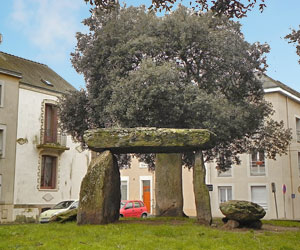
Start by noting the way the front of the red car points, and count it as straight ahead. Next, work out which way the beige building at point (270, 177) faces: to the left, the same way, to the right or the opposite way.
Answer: to the left

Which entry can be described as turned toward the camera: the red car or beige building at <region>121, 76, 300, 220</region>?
the beige building

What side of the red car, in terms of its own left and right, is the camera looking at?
left

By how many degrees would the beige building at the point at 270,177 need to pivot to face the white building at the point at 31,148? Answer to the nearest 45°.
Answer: approximately 45° to its right

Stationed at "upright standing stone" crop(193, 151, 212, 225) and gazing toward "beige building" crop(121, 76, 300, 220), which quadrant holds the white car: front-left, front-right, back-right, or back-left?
front-left

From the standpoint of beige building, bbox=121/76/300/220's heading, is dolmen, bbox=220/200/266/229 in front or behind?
in front

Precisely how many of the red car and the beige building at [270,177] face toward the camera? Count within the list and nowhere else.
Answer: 1

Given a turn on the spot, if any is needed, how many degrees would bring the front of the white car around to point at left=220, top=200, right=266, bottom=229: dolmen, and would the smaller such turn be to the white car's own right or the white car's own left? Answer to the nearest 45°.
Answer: approximately 90° to the white car's own left

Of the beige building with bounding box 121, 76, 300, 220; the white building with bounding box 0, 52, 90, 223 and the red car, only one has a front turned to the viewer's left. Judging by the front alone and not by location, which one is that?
the red car

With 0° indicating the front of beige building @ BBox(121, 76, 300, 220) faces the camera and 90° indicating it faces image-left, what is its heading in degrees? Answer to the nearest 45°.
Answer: approximately 0°

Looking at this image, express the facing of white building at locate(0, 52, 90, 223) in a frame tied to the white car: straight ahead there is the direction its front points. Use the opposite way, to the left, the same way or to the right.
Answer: to the left

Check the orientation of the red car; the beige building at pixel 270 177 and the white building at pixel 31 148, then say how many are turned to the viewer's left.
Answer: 1
